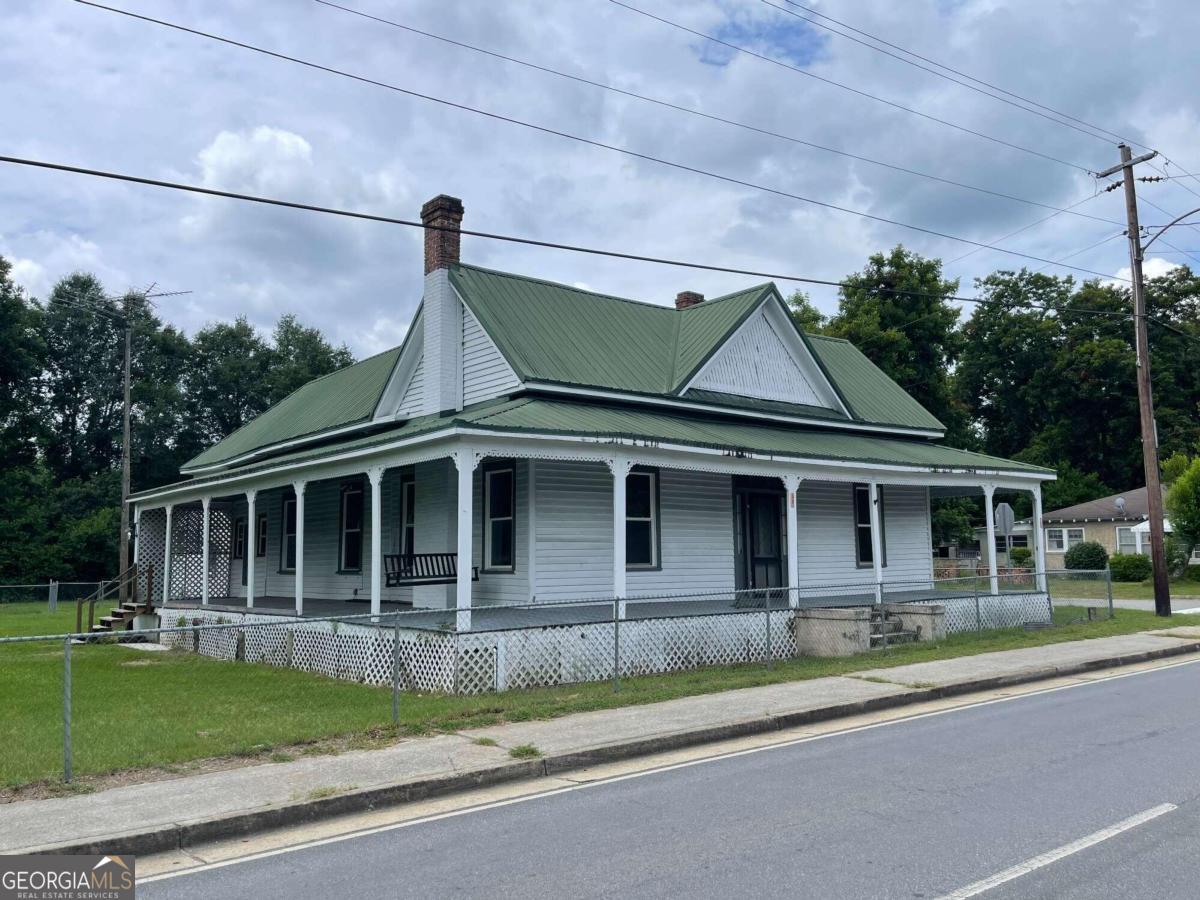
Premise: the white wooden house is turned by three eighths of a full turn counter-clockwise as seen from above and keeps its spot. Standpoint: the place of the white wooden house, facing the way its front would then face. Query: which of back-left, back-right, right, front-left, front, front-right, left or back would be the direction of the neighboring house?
front-right

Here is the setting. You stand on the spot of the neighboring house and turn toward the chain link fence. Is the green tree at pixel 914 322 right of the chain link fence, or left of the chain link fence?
right

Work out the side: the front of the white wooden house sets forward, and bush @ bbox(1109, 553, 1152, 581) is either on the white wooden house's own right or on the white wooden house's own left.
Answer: on the white wooden house's own left

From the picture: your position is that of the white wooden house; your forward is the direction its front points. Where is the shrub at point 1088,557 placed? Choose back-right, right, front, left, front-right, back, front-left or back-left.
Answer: left

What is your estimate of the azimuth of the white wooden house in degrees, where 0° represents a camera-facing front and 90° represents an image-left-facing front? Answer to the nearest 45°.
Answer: approximately 315°

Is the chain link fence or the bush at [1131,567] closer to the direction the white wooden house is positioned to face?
the chain link fence

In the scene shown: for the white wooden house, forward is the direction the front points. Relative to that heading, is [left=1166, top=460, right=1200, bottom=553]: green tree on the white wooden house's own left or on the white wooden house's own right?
on the white wooden house's own left

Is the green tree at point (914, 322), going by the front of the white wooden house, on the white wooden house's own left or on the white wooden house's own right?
on the white wooden house's own left
